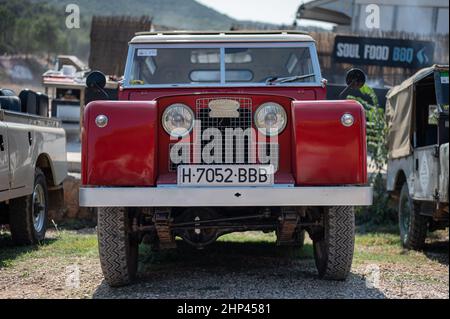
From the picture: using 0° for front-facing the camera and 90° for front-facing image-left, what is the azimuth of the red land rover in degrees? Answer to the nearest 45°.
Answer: approximately 0°

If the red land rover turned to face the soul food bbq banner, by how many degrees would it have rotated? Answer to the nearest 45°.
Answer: approximately 180°

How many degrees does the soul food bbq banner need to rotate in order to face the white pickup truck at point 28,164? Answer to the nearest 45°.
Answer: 0° — it already faces it

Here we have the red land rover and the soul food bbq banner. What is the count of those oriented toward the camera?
2

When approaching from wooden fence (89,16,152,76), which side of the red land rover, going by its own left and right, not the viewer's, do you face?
back
